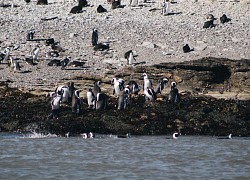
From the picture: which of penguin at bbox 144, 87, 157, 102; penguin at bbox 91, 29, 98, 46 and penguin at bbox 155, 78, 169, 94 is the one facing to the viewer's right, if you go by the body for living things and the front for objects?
penguin at bbox 155, 78, 169, 94

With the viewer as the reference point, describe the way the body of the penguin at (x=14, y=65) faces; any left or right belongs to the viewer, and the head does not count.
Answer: facing the viewer and to the left of the viewer

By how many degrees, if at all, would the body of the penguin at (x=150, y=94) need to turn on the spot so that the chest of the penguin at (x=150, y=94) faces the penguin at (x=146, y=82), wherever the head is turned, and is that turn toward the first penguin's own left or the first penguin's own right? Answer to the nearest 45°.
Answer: approximately 135° to the first penguin's own right

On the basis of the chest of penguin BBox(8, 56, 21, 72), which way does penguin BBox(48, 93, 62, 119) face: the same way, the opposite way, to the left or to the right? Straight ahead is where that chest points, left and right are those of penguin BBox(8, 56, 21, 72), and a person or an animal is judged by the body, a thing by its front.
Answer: to the left

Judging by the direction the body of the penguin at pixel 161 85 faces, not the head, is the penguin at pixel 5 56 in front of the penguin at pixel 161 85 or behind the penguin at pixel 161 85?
behind

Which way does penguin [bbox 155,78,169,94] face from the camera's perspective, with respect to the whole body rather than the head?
to the viewer's right

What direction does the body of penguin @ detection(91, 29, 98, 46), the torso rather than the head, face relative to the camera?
away from the camera
